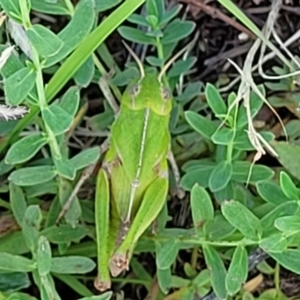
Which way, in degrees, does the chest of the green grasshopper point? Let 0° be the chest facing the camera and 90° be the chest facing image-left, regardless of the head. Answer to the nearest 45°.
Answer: approximately 180°

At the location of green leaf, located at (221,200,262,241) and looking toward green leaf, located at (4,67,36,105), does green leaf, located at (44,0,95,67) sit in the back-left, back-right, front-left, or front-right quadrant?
front-right
